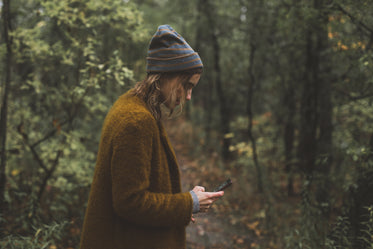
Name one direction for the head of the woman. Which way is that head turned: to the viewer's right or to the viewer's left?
to the viewer's right

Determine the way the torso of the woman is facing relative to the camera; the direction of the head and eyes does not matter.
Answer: to the viewer's right
